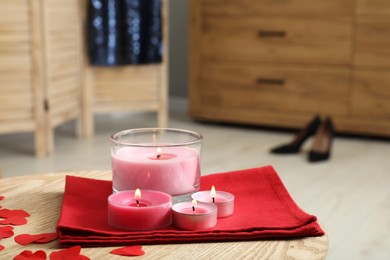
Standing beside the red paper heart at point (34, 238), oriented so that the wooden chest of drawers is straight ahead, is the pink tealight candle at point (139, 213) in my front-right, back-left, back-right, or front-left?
front-right

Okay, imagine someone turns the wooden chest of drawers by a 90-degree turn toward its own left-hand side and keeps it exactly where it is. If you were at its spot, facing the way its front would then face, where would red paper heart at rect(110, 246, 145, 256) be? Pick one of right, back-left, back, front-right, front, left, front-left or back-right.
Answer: right

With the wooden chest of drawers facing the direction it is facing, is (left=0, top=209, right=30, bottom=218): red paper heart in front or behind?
in front

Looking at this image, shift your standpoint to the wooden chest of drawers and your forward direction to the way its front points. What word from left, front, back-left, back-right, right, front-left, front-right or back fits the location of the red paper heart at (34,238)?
front

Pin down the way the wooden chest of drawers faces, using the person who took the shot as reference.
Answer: facing the viewer

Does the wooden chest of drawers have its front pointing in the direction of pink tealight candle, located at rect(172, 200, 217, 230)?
yes

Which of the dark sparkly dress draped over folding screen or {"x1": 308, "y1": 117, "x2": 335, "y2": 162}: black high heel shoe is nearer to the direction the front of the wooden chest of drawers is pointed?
the black high heel shoe

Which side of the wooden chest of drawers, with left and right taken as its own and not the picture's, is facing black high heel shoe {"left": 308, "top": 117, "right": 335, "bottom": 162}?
front

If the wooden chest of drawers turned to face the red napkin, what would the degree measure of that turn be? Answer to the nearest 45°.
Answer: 0° — it already faces it

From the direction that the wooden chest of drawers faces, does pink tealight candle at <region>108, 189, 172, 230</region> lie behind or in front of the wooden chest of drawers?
in front

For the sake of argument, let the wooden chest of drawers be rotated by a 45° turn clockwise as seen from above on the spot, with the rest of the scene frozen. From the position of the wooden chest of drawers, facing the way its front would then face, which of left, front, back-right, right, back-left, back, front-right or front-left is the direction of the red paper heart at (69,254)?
front-left

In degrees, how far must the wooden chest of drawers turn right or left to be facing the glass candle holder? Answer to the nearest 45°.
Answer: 0° — it already faces it
